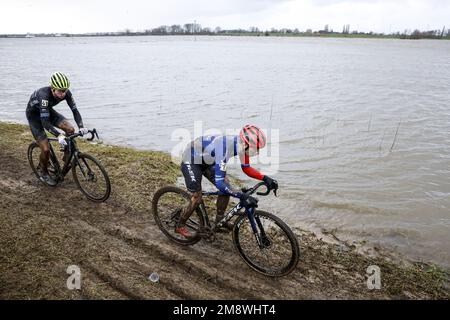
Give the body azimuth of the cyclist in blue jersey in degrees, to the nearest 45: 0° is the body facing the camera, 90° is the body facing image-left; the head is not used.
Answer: approximately 315°

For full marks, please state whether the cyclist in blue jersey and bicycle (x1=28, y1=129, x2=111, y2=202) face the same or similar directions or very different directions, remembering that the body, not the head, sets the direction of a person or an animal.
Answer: same or similar directions

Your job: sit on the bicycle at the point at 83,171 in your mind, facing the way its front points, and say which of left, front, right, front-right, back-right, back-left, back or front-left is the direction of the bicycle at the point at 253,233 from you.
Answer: front

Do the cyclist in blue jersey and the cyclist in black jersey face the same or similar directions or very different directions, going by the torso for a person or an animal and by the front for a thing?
same or similar directions

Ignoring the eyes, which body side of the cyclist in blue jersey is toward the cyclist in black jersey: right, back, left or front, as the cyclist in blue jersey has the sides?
back

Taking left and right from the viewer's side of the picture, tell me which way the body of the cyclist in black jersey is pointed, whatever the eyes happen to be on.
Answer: facing the viewer and to the right of the viewer

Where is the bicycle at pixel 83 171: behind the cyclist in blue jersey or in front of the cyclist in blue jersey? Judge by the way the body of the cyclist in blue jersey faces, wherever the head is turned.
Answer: behind

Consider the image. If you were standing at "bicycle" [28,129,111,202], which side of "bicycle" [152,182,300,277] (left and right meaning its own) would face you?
back

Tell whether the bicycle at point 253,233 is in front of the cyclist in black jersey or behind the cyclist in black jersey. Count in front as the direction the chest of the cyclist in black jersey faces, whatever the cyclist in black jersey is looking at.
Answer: in front

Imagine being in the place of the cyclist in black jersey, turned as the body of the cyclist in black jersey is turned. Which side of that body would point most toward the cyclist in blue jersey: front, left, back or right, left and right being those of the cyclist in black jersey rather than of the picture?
front
